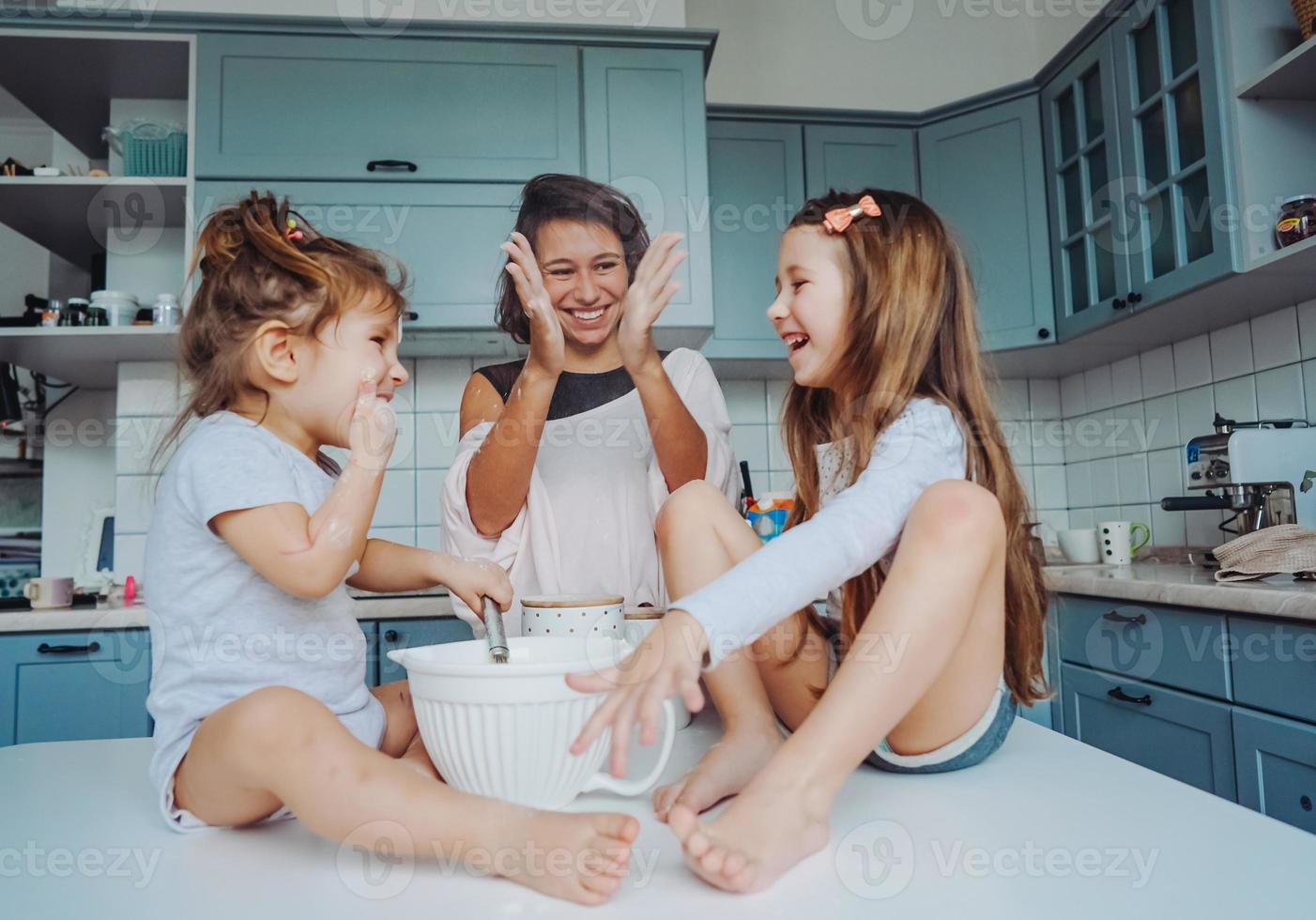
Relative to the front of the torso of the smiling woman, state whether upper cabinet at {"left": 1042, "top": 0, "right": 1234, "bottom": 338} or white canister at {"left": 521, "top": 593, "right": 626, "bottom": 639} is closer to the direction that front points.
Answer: the white canister

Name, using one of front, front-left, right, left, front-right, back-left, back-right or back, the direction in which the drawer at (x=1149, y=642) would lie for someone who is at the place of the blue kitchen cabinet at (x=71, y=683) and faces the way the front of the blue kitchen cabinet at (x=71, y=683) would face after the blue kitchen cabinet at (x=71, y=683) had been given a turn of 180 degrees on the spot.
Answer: back-right

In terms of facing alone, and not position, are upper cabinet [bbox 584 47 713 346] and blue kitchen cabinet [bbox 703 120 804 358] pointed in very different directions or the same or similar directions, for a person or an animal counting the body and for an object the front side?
same or similar directions

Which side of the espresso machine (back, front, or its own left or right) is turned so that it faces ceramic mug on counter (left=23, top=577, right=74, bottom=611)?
front

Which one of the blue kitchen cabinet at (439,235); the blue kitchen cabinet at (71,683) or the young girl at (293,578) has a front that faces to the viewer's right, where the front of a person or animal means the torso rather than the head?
the young girl

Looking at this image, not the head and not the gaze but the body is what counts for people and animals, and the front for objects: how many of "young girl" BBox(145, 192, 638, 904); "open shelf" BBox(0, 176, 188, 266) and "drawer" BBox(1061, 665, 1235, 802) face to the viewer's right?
1

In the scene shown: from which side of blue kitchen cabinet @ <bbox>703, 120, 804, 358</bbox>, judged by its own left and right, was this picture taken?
front

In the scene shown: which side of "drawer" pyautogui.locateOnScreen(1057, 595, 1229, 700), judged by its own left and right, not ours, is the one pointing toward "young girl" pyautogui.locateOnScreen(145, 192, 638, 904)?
front

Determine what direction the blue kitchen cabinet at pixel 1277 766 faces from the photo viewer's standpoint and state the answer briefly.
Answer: facing the viewer and to the left of the viewer

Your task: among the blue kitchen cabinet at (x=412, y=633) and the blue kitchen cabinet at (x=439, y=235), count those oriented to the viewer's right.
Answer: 0

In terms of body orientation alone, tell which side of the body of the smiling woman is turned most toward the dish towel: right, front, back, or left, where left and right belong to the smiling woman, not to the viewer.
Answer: left

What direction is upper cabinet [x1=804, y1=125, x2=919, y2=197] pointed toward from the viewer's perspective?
toward the camera

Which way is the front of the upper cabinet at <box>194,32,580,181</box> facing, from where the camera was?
facing the viewer

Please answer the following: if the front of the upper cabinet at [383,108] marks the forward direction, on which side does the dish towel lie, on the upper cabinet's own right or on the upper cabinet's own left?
on the upper cabinet's own left

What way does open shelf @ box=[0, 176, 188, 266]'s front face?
toward the camera

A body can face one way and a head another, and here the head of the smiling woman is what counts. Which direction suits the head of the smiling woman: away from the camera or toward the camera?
toward the camera

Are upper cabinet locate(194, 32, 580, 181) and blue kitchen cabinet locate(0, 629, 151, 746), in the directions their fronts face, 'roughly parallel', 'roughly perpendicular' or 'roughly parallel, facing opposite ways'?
roughly parallel

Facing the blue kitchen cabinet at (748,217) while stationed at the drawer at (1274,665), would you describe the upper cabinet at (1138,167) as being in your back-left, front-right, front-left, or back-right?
front-right
